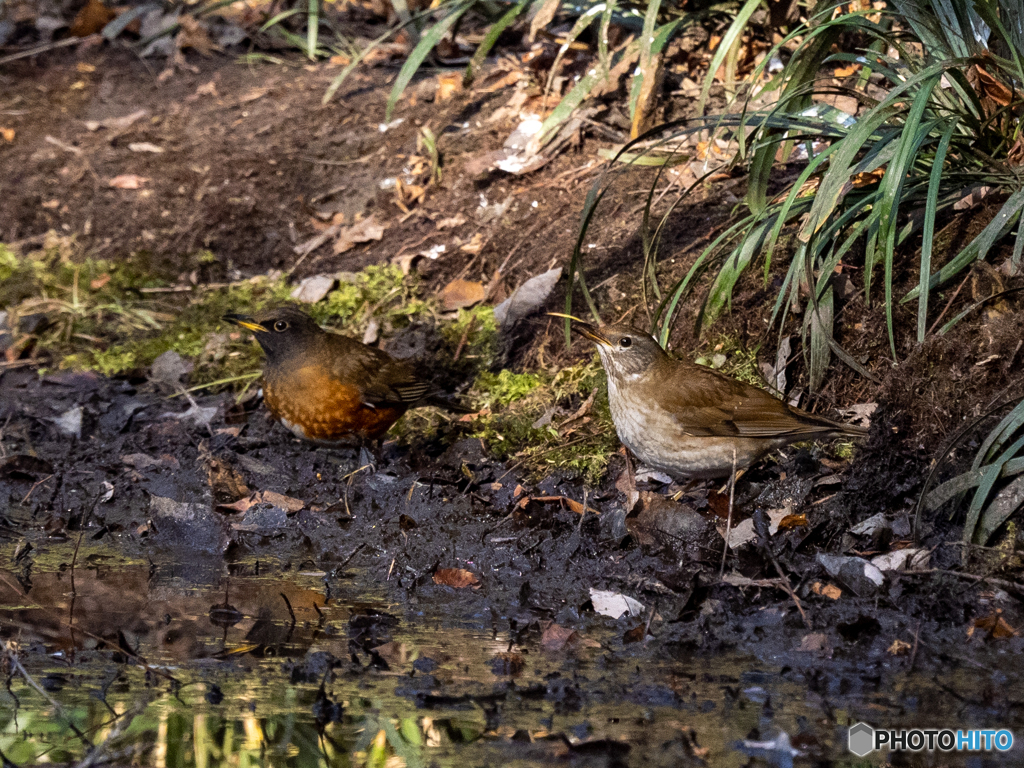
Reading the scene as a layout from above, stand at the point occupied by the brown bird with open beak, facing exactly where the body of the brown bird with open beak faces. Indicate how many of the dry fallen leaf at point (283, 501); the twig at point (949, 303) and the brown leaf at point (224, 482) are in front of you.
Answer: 2

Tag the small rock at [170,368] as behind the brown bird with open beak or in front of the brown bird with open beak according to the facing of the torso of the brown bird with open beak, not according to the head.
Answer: in front

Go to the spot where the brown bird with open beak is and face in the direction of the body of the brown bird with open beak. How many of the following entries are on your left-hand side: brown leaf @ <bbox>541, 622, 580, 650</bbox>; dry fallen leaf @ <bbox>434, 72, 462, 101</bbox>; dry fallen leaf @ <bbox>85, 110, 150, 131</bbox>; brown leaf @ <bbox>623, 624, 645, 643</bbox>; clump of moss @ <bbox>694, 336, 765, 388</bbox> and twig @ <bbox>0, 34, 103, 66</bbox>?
2

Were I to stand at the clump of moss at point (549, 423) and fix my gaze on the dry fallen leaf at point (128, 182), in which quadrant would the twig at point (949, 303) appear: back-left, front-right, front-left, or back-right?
back-right

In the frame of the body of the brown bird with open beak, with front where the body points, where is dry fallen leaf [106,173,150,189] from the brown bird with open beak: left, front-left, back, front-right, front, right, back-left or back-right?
front-right

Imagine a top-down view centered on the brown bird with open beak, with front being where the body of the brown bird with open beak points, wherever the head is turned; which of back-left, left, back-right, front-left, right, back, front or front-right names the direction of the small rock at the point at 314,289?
front-right

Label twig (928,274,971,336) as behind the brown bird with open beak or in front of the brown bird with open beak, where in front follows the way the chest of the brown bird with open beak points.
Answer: behind

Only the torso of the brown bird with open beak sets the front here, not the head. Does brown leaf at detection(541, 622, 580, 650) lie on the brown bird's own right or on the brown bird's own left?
on the brown bird's own left

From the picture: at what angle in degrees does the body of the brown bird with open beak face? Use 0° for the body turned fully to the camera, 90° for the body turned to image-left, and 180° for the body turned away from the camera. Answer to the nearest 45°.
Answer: approximately 90°

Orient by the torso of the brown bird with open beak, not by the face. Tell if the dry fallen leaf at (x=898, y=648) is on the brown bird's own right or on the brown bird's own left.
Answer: on the brown bird's own left

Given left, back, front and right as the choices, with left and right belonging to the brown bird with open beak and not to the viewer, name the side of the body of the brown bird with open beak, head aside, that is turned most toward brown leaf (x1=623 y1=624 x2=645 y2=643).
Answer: left

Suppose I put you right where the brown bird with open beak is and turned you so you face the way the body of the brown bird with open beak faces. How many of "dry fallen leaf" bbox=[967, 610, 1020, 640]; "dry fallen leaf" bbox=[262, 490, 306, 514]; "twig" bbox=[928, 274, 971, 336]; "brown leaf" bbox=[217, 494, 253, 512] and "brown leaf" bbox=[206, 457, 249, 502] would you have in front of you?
3

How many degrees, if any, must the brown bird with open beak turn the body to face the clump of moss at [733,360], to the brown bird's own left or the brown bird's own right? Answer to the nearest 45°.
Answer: approximately 90° to the brown bird's own right
